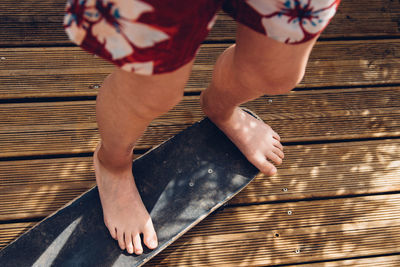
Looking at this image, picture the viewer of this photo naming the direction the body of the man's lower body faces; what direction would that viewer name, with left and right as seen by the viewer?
facing the viewer and to the right of the viewer
